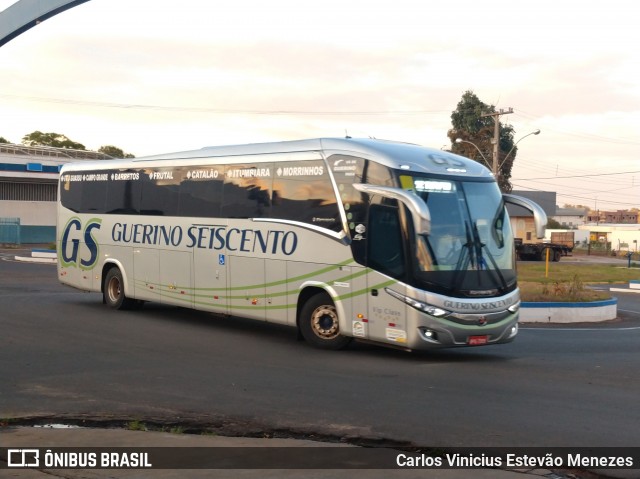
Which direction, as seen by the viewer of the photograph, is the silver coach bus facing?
facing the viewer and to the right of the viewer

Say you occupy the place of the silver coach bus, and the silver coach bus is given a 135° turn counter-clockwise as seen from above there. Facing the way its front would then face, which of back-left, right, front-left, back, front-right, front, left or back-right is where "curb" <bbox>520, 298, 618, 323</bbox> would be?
front-right
